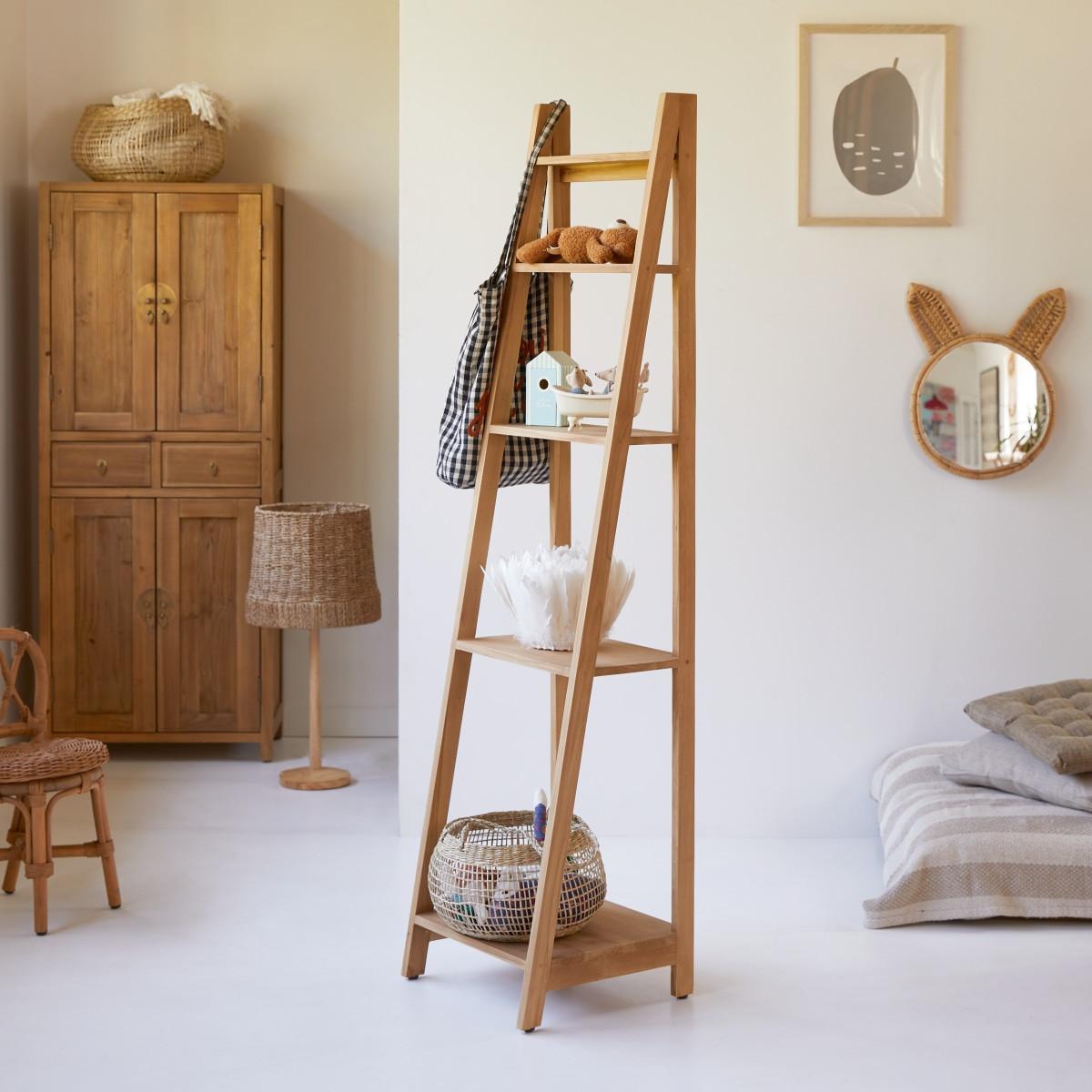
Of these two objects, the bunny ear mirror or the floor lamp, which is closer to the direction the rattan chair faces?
the bunny ear mirror

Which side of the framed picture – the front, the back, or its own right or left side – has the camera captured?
front

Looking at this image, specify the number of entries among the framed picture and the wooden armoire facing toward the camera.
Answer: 2

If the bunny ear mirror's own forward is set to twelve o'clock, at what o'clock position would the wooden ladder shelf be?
The wooden ladder shelf is roughly at 1 o'clock from the bunny ear mirror.

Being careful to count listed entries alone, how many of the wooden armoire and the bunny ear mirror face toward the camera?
2

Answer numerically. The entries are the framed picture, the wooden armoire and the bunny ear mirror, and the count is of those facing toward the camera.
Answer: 3

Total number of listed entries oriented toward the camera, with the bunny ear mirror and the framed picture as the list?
2

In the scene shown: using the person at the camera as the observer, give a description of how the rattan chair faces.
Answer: facing the viewer and to the right of the viewer

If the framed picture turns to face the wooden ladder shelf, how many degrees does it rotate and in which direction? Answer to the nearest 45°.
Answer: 0° — it already faces it

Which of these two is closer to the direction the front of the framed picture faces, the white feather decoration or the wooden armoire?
the white feather decoration

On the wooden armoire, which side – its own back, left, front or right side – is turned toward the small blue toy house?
front

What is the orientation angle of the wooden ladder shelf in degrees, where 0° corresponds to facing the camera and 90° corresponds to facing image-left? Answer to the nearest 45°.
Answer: approximately 45°

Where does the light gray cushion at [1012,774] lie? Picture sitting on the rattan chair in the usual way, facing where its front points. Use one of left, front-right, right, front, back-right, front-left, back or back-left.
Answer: front-left

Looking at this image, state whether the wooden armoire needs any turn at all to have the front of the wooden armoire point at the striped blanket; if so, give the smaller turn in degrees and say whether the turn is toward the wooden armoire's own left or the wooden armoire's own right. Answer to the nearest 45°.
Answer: approximately 45° to the wooden armoire's own left
